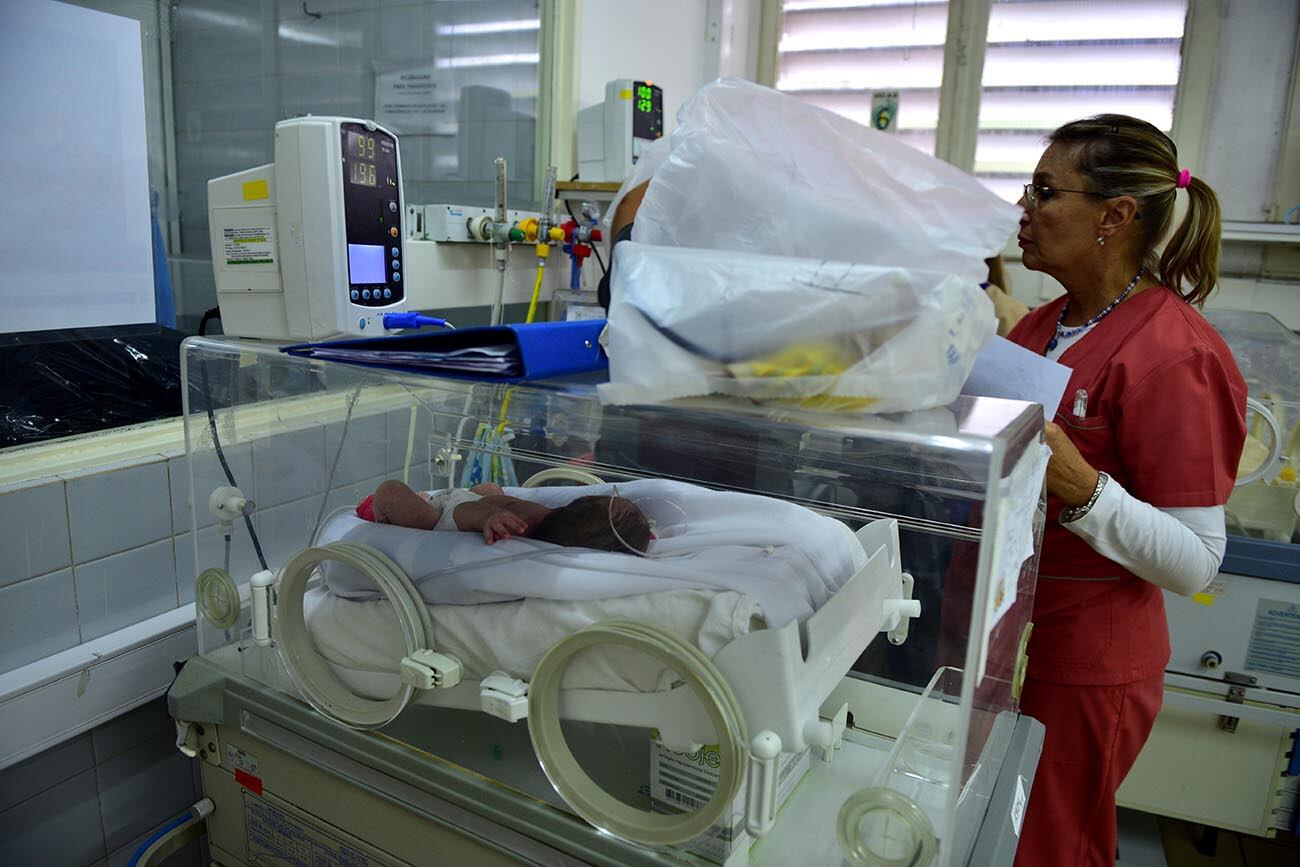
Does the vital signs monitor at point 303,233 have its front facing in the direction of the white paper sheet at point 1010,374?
yes

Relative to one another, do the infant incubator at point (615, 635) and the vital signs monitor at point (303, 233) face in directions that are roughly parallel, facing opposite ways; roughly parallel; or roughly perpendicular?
roughly perpendicular

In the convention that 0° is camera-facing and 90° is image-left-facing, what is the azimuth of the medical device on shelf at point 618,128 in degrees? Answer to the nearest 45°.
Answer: approximately 315°

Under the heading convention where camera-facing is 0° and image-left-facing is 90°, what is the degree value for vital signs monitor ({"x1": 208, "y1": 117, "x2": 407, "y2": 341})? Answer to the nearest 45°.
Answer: approximately 315°
